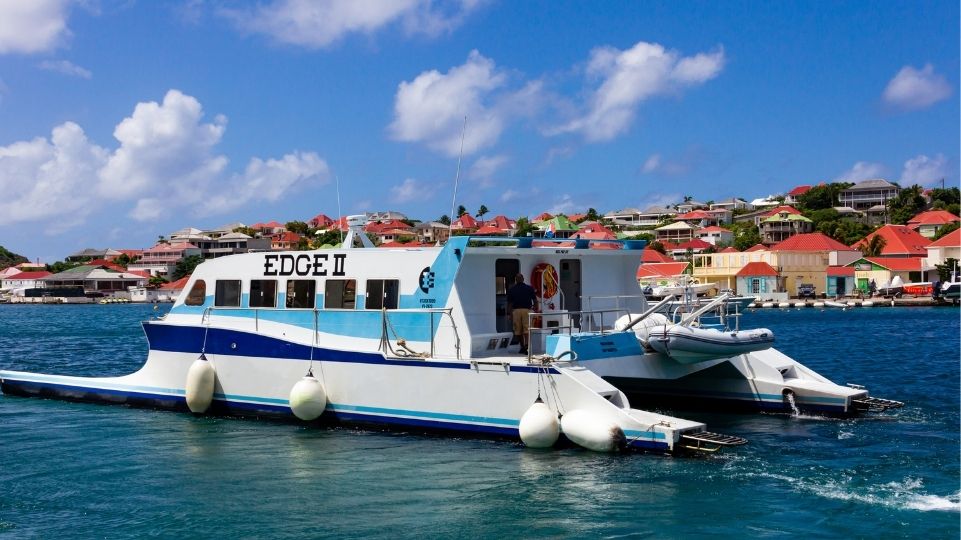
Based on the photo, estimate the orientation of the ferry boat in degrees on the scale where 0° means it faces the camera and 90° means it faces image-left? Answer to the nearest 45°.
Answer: approximately 135°
